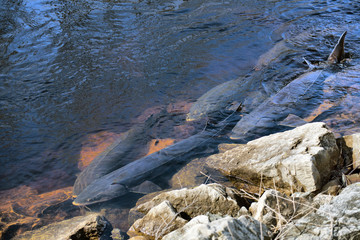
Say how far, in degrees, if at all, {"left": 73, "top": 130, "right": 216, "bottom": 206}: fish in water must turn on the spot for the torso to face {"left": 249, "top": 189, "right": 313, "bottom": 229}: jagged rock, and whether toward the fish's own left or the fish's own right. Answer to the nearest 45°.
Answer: approximately 90° to the fish's own left

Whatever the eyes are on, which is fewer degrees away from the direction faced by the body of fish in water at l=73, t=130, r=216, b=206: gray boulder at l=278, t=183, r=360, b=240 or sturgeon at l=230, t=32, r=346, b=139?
the gray boulder

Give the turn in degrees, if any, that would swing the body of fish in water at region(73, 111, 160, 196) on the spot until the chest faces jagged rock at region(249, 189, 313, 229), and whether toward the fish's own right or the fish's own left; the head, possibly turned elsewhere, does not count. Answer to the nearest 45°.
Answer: approximately 90° to the fish's own left

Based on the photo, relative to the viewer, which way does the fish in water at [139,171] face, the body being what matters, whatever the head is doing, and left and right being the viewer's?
facing the viewer and to the left of the viewer

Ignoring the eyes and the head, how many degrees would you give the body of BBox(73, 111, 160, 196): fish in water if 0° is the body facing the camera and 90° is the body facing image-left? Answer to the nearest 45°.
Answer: approximately 45°

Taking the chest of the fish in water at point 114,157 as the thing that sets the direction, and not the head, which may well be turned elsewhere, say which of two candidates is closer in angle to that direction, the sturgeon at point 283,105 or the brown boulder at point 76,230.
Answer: the brown boulder

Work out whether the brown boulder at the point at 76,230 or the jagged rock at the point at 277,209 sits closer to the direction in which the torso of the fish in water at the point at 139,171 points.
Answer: the brown boulder

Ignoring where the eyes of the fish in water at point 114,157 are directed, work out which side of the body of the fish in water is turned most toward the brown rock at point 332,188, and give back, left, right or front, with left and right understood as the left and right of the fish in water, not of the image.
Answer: left

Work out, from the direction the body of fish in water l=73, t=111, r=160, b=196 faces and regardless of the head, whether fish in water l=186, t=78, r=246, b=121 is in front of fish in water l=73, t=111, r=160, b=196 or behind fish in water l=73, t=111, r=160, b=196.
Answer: behind

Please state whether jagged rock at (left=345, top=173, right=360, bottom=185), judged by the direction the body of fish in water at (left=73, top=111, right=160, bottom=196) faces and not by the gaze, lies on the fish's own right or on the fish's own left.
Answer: on the fish's own left

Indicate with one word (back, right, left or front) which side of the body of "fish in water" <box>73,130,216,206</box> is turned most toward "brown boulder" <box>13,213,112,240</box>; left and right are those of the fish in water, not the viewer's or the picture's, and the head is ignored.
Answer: front

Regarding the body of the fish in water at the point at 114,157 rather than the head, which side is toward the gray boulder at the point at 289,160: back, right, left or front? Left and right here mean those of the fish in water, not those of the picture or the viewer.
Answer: left
